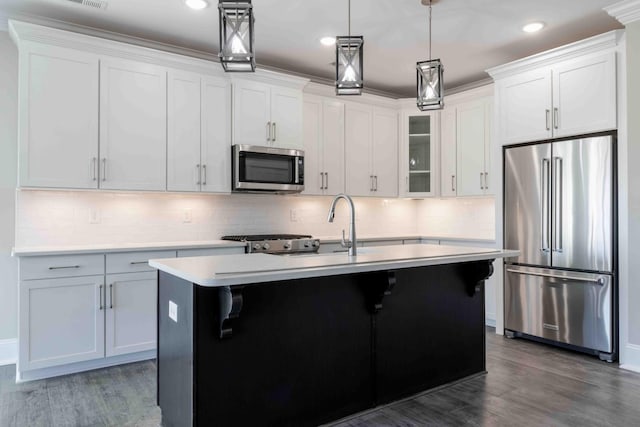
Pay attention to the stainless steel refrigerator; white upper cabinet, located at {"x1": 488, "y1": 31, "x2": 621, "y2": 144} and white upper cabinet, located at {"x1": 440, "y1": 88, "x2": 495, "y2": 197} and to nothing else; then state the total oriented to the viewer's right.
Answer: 0

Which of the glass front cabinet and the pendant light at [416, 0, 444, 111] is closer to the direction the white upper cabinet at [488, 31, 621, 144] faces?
the pendant light

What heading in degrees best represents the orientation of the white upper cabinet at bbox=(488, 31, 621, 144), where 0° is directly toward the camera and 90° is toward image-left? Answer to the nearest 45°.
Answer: approximately 45°

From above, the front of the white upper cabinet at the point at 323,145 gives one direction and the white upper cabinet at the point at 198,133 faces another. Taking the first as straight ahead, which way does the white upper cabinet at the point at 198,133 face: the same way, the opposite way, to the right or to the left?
the same way

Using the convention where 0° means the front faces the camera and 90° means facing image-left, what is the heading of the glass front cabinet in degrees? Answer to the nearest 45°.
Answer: approximately 0°

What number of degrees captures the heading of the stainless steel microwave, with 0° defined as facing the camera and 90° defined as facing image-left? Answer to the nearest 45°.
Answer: approximately 315°

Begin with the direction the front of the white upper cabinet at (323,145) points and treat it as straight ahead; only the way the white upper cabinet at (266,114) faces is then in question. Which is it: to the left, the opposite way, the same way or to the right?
the same way

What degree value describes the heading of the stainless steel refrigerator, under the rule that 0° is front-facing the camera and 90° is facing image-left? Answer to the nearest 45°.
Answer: approximately 45°

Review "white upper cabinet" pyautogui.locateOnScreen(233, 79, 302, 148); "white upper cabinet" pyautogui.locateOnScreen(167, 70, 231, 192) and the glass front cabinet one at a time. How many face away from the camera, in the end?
0

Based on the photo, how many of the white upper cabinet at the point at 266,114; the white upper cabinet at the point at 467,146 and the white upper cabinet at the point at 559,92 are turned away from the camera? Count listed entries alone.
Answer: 0

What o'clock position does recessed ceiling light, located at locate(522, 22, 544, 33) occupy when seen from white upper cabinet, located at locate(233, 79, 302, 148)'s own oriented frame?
The recessed ceiling light is roughly at 11 o'clock from the white upper cabinet.

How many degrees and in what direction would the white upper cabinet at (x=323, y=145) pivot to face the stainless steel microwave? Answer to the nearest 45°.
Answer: approximately 90° to its right

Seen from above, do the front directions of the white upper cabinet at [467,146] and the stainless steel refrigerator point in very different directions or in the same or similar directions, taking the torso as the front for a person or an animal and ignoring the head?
same or similar directions

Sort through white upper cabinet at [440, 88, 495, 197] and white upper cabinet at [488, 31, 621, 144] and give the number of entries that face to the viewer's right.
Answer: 0

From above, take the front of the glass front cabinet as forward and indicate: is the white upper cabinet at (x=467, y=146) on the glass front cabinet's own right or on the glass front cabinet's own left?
on the glass front cabinet's own left

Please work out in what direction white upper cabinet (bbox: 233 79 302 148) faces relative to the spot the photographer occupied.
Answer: facing the viewer and to the right of the viewer
